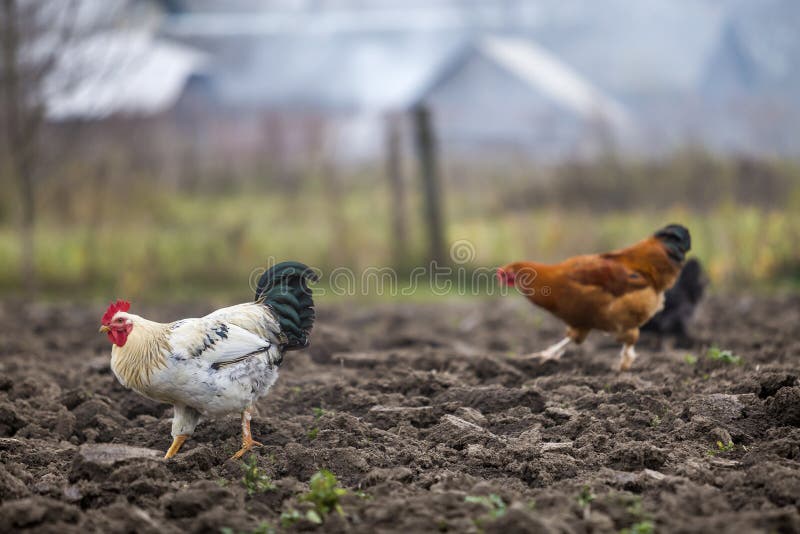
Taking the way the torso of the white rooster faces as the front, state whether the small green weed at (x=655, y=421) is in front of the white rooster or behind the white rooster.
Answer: behind

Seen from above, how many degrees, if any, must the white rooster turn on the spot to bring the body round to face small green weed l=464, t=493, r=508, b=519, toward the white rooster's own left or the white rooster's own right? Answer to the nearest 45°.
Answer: approximately 135° to the white rooster's own left

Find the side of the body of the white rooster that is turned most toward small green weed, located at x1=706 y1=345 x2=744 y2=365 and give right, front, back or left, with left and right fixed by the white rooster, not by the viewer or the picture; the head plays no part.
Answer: back

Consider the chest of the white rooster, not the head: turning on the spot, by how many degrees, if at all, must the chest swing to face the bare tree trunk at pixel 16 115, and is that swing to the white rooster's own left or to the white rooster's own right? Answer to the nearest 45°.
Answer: approximately 90° to the white rooster's own right

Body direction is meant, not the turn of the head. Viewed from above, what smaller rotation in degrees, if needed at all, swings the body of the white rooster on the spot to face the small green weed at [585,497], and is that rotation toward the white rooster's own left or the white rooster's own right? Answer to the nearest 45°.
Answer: approximately 135° to the white rooster's own left

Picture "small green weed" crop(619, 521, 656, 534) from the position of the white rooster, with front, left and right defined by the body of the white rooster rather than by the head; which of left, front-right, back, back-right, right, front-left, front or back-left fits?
back-left

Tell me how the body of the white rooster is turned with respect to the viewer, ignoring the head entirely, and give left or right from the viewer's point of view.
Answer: facing to the left of the viewer

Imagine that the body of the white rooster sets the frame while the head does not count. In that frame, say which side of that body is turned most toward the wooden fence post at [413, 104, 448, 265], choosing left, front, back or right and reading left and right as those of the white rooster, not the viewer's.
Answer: right

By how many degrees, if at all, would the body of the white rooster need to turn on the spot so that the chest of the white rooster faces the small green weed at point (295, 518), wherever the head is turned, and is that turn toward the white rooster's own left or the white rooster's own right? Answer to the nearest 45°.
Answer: approximately 90° to the white rooster's own left
